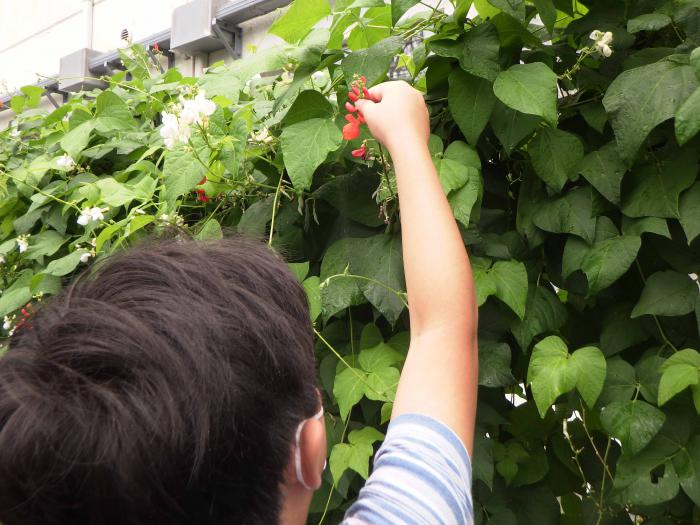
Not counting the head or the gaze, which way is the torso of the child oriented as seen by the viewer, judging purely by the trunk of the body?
away from the camera
